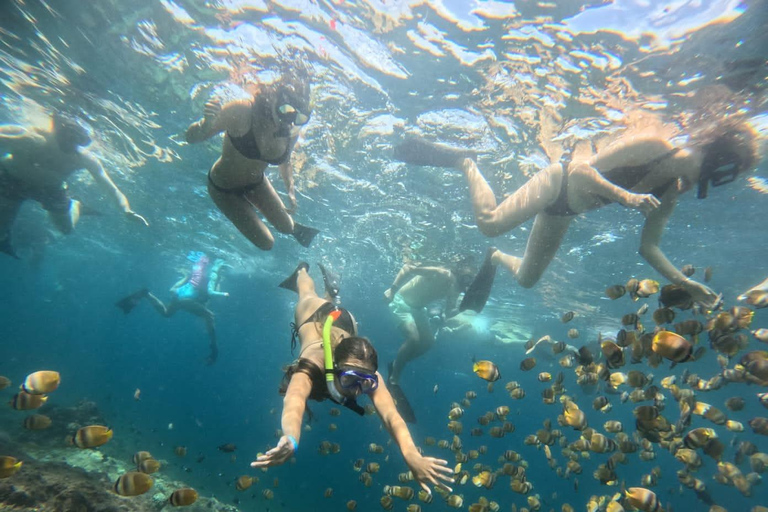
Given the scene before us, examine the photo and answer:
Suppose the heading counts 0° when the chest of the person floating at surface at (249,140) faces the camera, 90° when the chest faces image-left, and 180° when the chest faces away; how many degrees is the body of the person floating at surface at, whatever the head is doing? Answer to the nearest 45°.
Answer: approximately 315°

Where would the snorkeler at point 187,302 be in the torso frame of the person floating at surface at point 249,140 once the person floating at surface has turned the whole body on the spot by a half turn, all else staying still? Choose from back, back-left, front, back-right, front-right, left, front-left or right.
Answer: front-right

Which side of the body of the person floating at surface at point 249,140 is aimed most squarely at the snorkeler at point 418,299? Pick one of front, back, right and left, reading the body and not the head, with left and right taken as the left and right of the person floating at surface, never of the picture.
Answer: left

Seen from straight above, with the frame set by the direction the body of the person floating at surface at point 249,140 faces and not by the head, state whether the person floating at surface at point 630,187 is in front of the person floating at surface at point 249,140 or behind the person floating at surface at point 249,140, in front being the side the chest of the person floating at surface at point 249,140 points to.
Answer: in front
